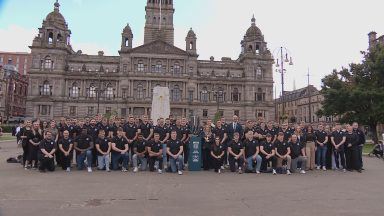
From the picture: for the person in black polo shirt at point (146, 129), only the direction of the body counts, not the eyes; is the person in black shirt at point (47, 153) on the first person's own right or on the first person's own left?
on the first person's own right

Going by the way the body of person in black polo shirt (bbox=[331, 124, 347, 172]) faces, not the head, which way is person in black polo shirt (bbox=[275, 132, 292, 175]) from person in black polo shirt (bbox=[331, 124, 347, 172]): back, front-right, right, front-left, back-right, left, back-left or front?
front-right

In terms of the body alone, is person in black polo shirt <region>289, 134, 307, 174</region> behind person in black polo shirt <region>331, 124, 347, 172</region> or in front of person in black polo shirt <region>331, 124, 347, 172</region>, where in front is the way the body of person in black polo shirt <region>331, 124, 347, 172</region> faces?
in front

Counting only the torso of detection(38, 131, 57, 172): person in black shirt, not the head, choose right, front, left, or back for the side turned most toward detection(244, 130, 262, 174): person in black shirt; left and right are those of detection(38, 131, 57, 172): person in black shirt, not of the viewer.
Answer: left

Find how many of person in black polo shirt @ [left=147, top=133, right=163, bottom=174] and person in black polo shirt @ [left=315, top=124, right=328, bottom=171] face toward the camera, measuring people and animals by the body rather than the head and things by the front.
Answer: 2

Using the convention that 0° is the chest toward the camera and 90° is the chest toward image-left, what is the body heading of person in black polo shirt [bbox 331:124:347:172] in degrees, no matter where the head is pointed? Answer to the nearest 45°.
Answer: approximately 0°

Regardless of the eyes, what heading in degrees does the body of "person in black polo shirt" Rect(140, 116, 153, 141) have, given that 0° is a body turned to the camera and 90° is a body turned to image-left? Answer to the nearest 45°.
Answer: approximately 0°

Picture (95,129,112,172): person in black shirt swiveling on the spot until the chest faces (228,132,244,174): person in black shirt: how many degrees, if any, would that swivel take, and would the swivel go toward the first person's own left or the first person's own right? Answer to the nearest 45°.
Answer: approximately 90° to the first person's own left

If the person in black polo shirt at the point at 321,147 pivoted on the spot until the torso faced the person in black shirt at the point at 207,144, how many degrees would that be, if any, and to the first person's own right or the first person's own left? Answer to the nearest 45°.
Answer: approximately 45° to the first person's own right

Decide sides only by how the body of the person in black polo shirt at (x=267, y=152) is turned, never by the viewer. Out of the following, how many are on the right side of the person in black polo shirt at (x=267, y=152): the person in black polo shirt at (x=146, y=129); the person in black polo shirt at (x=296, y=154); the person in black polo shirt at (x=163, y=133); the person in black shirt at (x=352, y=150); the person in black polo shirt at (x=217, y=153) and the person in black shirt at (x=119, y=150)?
4

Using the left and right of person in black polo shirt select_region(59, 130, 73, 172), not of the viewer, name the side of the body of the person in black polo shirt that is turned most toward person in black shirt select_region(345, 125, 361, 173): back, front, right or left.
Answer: left

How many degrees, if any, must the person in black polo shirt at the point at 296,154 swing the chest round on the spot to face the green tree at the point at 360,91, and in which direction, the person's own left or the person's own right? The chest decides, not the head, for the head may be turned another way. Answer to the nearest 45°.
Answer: approximately 180°
